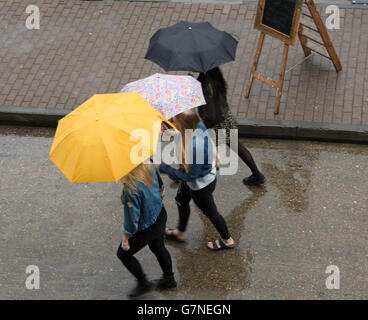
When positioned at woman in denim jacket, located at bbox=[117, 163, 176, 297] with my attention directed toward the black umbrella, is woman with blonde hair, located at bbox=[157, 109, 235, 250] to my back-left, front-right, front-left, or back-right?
front-right

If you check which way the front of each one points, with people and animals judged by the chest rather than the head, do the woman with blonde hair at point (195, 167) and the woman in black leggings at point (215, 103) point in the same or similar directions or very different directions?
same or similar directions
